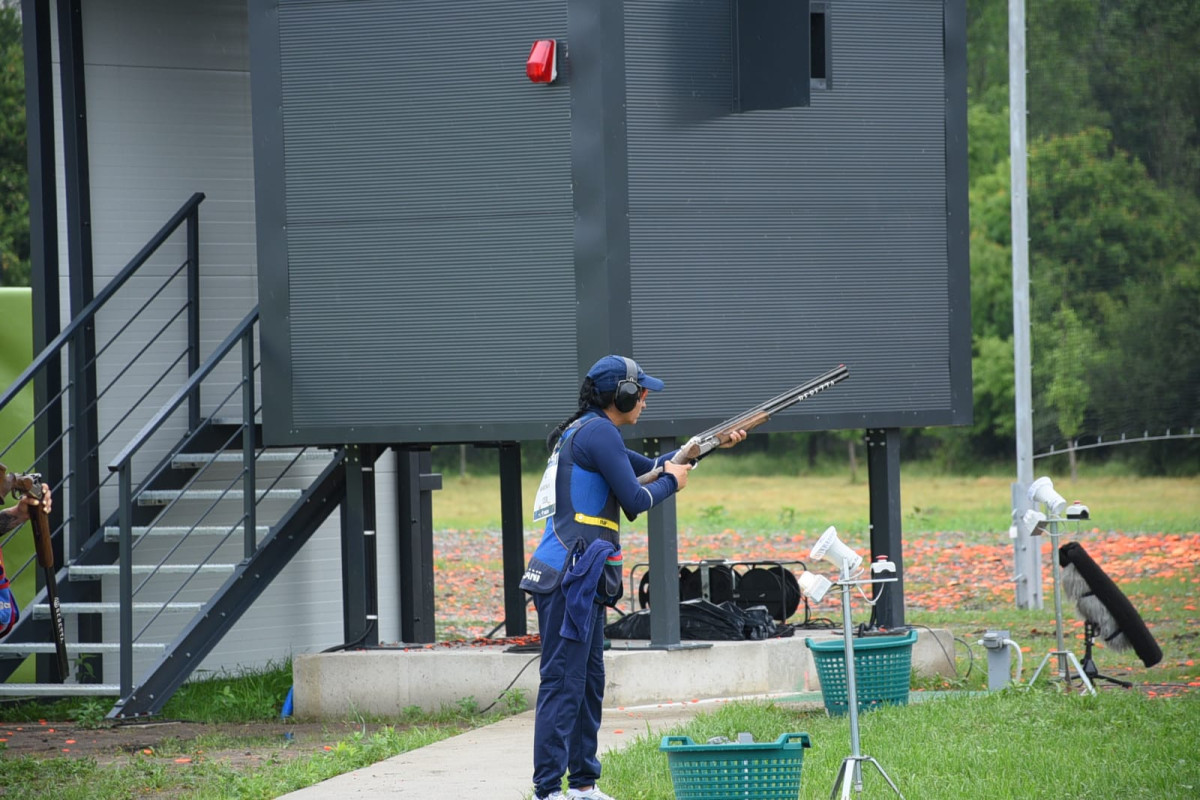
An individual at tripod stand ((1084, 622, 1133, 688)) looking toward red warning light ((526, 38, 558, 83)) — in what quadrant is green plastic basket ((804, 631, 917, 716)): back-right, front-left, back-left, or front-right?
front-left

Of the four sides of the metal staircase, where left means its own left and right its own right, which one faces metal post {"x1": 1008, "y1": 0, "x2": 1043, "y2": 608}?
back

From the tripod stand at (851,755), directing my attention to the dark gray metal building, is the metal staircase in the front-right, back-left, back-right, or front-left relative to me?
front-left

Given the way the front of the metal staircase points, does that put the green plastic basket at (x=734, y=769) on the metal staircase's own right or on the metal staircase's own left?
on the metal staircase's own left

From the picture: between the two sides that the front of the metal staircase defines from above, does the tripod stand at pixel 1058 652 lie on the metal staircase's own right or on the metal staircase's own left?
on the metal staircase's own left

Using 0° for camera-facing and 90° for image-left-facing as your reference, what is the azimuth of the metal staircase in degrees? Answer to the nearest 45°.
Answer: approximately 45°

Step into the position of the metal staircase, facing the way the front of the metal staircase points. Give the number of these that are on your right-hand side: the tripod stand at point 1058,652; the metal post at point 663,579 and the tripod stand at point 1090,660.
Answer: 0

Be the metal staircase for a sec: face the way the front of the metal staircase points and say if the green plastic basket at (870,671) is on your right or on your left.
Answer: on your left

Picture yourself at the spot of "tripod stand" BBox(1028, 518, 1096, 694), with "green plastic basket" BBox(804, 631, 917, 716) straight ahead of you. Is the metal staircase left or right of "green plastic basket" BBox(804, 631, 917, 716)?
right

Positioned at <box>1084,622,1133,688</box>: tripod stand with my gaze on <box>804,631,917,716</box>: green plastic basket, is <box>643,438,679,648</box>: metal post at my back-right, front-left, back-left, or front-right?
front-right
